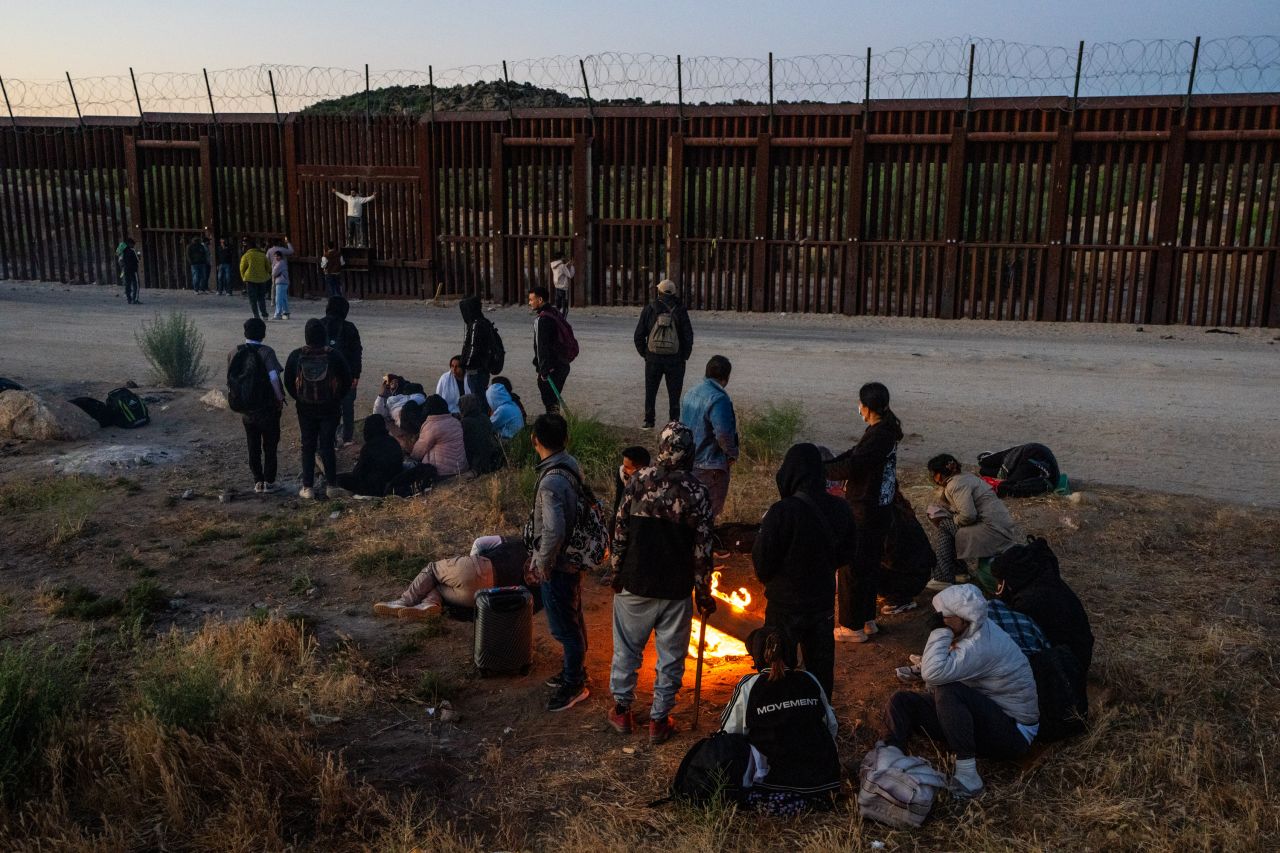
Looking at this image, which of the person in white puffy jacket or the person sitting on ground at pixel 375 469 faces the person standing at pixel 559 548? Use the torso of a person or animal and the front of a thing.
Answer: the person in white puffy jacket

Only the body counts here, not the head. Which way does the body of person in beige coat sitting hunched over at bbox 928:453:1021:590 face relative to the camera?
to the viewer's left

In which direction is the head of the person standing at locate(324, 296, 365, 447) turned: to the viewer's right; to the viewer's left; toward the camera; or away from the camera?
away from the camera

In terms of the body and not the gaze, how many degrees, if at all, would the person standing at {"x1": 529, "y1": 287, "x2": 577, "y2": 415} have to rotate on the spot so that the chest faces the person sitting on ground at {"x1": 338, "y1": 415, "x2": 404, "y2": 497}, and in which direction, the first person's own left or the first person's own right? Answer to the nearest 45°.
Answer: approximately 45° to the first person's own left

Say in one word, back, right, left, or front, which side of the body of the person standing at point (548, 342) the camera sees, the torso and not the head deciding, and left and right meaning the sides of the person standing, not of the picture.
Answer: left

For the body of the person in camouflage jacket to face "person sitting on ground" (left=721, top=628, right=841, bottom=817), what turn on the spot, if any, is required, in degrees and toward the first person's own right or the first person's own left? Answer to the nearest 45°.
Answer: approximately 135° to the first person's own right

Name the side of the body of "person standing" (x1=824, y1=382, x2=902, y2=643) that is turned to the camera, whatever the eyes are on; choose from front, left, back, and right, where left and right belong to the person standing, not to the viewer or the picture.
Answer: left

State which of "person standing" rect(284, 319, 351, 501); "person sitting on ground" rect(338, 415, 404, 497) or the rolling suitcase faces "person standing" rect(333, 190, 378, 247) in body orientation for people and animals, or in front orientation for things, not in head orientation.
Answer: "person standing" rect(284, 319, 351, 501)

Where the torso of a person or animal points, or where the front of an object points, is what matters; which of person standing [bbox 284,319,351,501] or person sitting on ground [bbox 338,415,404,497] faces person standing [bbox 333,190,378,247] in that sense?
person standing [bbox 284,319,351,501]

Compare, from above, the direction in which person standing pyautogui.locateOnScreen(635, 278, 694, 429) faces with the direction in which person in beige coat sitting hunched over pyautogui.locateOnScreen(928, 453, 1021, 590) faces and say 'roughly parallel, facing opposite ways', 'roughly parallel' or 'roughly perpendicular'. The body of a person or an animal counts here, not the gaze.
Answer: roughly perpendicular

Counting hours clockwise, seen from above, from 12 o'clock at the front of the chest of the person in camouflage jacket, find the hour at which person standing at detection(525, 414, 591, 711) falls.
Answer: The person standing is roughly at 10 o'clock from the person in camouflage jacket.

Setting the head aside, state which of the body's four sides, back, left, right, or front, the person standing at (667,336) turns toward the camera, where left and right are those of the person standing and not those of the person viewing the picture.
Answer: back

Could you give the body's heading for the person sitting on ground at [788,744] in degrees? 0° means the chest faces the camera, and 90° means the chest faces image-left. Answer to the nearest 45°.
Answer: approximately 180°
